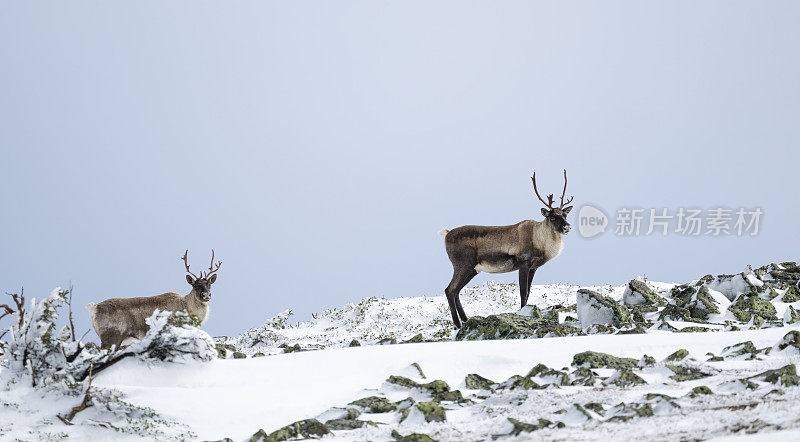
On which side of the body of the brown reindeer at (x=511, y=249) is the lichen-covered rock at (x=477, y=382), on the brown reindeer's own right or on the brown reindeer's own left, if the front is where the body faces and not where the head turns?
on the brown reindeer's own right

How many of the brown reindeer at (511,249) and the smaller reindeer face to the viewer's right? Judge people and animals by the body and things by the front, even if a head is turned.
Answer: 2

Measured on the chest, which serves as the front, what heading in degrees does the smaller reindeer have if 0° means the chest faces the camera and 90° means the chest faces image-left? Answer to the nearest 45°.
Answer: approximately 270°

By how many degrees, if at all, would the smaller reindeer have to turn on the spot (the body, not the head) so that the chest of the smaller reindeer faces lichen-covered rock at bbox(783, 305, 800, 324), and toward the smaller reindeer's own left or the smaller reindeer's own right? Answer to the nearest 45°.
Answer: approximately 45° to the smaller reindeer's own right

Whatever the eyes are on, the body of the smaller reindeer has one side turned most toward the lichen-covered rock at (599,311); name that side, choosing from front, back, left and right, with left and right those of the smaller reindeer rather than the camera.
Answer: front

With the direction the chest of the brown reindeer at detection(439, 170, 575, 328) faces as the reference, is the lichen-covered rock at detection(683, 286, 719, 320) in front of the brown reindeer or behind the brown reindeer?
in front

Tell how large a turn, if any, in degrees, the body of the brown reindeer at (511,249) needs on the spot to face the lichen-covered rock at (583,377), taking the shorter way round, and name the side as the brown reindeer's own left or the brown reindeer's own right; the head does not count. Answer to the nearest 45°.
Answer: approximately 90° to the brown reindeer's own right

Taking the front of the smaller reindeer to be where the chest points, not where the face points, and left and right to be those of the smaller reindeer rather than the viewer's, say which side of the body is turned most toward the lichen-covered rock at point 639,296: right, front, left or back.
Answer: front

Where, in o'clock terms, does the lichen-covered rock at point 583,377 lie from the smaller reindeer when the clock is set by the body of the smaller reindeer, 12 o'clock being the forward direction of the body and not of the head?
The lichen-covered rock is roughly at 2 o'clock from the smaller reindeer.

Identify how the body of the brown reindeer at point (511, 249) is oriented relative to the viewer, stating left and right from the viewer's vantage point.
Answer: facing to the right of the viewer

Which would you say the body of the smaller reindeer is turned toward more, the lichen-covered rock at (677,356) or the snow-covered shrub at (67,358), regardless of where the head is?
the lichen-covered rock

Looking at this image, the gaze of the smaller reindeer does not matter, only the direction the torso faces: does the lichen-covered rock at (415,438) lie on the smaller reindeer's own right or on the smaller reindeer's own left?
on the smaller reindeer's own right
